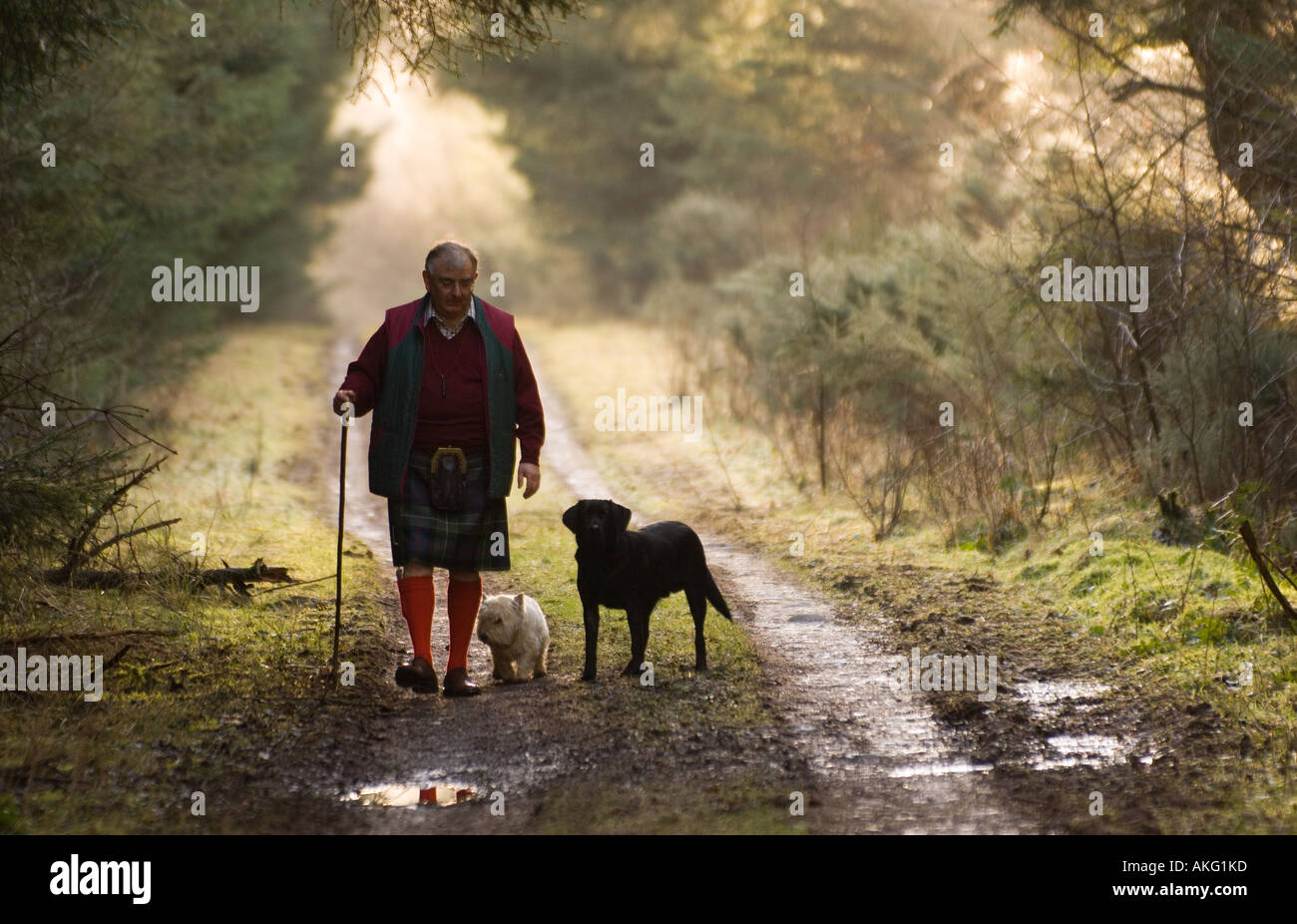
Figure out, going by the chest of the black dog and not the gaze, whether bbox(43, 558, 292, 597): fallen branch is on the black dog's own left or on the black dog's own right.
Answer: on the black dog's own right

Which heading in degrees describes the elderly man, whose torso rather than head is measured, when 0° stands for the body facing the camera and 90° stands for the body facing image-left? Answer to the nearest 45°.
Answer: approximately 0°

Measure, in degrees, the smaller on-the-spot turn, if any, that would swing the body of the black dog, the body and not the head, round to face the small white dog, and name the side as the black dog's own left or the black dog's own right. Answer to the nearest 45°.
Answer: approximately 45° to the black dog's own right

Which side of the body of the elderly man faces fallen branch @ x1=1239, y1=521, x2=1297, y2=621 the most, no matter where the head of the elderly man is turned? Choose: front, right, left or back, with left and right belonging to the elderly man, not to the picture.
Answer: left

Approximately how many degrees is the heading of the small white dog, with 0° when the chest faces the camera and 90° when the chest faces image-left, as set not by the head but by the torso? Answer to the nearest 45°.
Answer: approximately 45°

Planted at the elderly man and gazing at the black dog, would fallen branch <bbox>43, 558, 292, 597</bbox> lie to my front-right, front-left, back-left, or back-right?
back-left

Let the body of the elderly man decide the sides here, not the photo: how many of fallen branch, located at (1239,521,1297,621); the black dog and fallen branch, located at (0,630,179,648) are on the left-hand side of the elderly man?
2

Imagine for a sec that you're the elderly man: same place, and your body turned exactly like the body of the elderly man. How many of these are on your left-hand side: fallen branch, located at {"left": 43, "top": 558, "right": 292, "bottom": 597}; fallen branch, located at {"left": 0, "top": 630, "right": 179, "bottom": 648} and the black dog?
1
